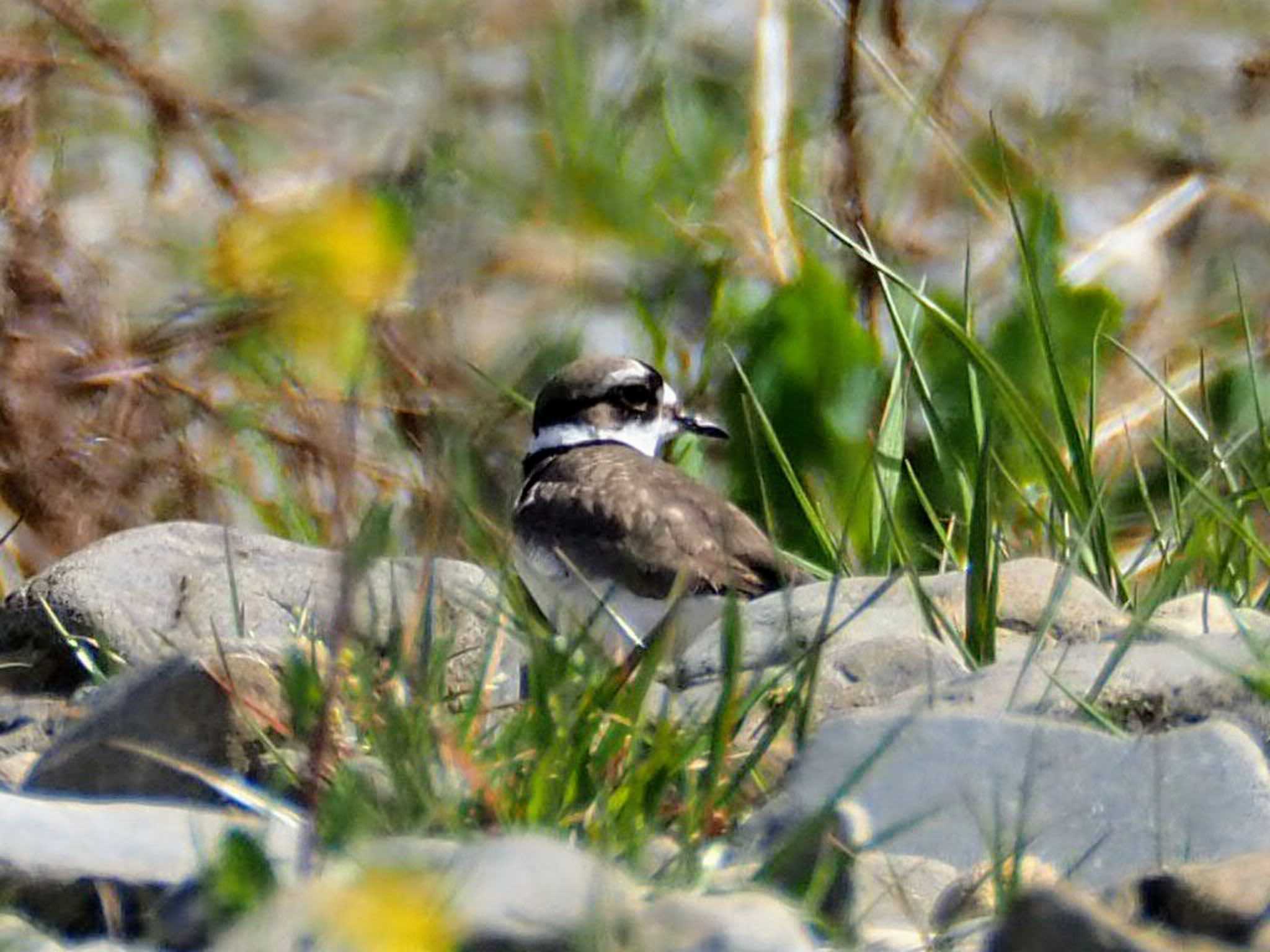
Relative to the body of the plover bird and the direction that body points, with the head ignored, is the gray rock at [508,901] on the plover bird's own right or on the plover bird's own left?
on the plover bird's own left

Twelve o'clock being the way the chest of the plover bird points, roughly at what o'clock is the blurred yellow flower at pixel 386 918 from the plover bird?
The blurred yellow flower is roughly at 9 o'clock from the plover bird.

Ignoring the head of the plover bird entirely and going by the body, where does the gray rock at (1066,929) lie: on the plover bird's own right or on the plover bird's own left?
on the plover bird's own left

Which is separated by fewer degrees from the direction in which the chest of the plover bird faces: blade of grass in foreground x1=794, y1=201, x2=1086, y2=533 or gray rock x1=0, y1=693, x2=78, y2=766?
the gray rock

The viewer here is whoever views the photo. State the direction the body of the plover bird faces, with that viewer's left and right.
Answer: facing to the left of the viewer

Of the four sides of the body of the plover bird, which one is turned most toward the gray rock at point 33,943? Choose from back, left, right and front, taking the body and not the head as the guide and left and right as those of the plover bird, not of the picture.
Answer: left

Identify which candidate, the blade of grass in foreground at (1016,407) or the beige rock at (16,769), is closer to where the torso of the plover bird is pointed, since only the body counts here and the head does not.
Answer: the beige rock

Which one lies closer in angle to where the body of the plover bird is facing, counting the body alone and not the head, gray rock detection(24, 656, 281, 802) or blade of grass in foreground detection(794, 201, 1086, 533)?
the gray rock

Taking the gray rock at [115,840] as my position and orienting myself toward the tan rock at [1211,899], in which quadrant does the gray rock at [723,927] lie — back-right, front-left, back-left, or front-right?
front-right
